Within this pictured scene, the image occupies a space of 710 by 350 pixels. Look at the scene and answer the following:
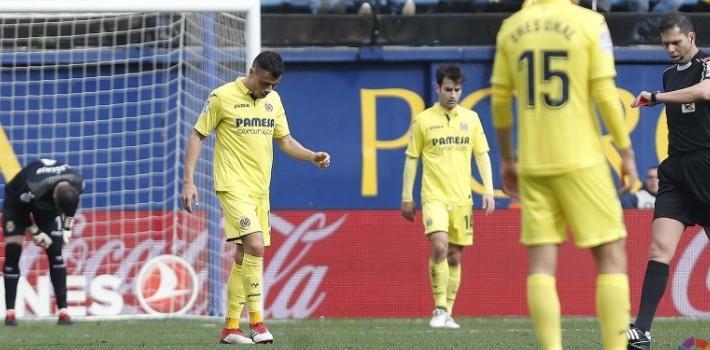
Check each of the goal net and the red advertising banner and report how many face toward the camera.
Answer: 2

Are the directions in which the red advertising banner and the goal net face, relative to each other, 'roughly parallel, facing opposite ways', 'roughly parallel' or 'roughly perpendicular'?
roughly parallel

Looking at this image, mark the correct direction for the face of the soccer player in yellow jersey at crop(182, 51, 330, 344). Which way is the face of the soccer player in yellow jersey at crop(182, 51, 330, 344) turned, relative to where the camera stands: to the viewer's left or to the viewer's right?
to the viewer's right

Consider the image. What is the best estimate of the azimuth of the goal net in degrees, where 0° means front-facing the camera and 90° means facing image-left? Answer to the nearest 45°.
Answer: approximately 0°

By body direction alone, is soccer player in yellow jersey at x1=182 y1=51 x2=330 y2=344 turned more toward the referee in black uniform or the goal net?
the referee in black uniform

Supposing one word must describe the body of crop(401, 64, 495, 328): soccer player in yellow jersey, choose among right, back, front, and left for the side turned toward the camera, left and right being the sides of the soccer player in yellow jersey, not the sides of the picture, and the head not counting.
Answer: front

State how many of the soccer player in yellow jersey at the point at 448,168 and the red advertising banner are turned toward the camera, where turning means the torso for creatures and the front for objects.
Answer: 2

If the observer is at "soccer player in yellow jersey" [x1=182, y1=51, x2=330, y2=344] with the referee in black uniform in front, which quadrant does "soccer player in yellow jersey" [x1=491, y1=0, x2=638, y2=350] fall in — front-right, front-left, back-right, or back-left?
front-right

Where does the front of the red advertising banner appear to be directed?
toward the camera

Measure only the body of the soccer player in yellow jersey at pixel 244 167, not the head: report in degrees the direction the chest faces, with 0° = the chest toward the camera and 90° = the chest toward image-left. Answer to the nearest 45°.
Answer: approximately 315°

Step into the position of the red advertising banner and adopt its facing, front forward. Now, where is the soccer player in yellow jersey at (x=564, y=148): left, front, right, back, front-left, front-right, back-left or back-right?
front

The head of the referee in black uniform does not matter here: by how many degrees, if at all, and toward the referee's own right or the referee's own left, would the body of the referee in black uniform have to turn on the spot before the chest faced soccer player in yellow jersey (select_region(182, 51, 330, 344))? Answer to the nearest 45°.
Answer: approximately 45° to the referee's own right
